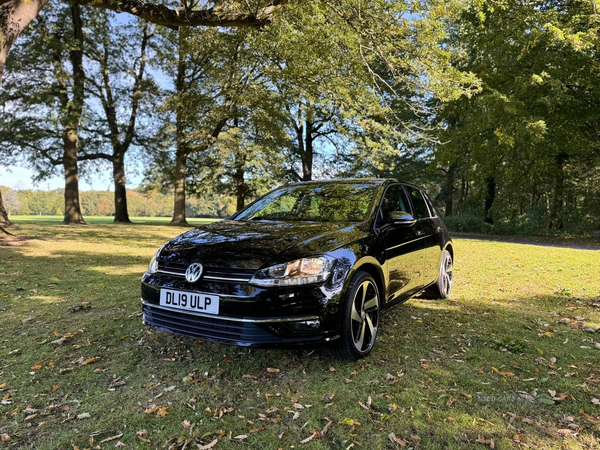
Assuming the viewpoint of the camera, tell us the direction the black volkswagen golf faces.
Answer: facing the viewer and to the left of the viewer

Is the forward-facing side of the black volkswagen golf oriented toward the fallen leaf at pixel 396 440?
no

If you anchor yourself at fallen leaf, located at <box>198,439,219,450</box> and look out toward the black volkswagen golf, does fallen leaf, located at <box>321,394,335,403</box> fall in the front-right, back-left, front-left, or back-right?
front-right

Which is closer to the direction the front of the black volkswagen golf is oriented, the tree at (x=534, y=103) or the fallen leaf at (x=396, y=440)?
the fallen leaf

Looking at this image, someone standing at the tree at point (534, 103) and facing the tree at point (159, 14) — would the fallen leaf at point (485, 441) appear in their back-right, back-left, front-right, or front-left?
front-left

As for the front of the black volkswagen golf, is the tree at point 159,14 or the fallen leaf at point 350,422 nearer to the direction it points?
the fallen leaf

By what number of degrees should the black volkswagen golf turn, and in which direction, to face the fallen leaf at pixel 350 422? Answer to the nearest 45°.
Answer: approximately 90° to its left

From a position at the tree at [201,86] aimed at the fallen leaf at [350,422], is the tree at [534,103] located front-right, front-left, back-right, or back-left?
front-left

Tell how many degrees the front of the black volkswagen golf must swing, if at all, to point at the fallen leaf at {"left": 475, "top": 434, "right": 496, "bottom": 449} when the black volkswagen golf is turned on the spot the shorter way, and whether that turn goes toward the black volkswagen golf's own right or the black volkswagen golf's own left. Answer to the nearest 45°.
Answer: approximately 90° to the black volkswagen golf's own left

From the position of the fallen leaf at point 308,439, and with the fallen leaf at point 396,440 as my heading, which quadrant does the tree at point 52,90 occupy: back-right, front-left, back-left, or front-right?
back-left

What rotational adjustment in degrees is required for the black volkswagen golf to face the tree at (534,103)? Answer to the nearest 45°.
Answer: approximately 180°

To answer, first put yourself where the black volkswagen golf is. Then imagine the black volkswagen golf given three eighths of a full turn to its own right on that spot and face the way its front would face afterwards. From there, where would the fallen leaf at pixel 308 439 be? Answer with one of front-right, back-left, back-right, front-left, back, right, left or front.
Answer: back

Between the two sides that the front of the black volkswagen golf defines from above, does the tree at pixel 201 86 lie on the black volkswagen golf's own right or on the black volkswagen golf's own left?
on the black volkswagen golf's own right

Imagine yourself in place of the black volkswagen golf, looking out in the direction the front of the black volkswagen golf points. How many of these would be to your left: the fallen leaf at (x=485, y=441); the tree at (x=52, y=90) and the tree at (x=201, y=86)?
1

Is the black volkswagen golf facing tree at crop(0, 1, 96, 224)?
no

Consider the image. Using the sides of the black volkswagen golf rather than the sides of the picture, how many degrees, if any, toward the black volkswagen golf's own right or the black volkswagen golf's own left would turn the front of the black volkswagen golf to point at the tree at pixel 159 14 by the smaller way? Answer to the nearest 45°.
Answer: approximately 90° to the black volkswagen golf's own right
